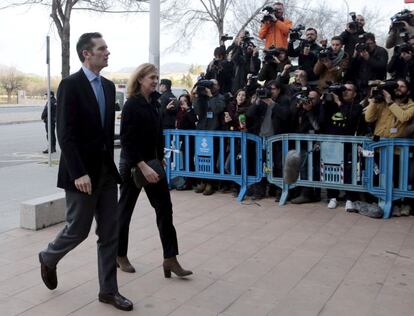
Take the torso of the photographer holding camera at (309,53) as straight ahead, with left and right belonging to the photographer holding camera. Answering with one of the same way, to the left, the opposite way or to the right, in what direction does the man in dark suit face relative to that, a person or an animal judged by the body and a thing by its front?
to the left

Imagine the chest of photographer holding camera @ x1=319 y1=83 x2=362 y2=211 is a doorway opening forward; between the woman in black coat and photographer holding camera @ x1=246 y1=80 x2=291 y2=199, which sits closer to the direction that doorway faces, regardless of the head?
the woman in black coat

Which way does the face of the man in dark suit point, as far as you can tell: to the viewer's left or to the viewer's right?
to the viewer's right

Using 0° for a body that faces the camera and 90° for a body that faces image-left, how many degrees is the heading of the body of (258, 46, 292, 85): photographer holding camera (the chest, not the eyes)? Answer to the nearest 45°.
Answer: approximately 45°

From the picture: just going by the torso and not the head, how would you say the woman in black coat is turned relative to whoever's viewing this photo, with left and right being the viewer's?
facing to the right of the viewer

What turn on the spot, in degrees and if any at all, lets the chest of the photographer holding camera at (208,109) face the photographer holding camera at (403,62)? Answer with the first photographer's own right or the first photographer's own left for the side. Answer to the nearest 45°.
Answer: approximately 135° to the first photographer's own left

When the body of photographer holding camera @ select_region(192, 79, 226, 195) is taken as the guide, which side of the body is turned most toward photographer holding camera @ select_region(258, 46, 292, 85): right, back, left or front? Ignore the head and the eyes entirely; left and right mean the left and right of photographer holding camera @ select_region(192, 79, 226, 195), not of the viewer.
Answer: back

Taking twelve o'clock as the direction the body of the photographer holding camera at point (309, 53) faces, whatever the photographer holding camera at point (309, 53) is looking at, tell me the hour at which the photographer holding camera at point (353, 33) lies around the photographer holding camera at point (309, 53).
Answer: the photographer holding camera at point (353, 33) is roughly at 7 o'clock from the photographer holding camera at point (309, 53).

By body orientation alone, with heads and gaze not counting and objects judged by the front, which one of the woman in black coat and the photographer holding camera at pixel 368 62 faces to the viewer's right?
the woman in black coat

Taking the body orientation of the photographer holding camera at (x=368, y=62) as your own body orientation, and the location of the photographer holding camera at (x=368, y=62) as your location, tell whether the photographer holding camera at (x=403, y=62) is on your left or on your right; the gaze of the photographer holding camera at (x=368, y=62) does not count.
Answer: on your left
